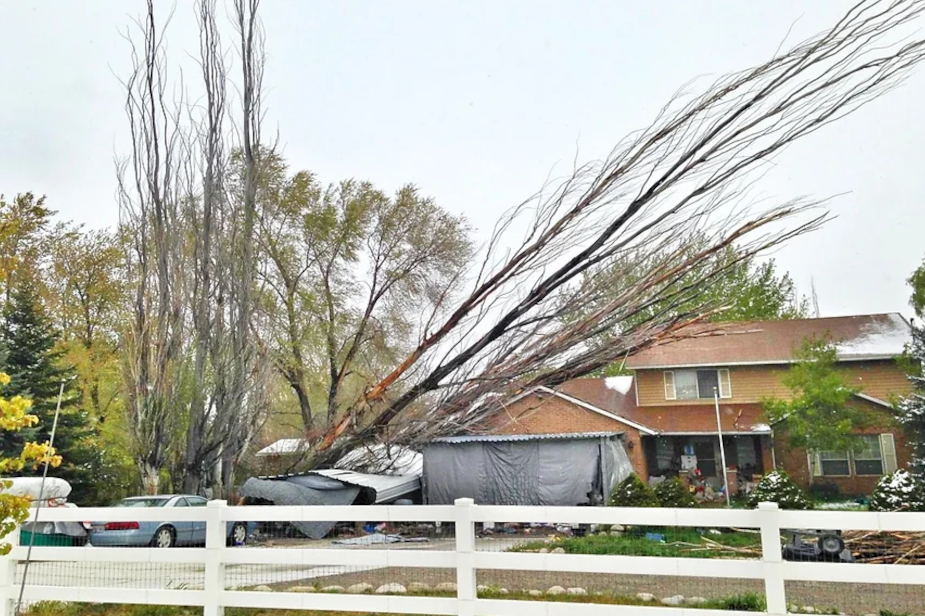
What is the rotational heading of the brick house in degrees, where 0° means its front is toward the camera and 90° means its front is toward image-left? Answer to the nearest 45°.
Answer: approximately 0°

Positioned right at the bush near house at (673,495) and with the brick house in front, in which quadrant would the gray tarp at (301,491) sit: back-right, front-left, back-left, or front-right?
back-left

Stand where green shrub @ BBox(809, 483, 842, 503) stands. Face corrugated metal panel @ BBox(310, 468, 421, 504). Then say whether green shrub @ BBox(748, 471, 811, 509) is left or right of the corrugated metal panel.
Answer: left

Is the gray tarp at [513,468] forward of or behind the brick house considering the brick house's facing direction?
forward

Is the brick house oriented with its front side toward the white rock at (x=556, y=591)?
yes

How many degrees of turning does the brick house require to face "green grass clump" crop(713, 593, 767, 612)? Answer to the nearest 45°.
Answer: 0° — it already faces it

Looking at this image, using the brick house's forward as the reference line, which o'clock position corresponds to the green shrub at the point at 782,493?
The green shrub is roughly at 12 o'clock from the brick house.

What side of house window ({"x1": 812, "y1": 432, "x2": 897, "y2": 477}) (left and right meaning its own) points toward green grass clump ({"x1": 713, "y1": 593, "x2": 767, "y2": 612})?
front

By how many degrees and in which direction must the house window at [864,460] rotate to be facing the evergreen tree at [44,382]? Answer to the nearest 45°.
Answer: approximately 45° to its right

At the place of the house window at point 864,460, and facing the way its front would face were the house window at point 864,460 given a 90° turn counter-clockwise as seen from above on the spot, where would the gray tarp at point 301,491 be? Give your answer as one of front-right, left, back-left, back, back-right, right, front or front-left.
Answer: back-right

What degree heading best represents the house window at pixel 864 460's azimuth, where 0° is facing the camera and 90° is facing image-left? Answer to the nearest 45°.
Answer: approximately 0°

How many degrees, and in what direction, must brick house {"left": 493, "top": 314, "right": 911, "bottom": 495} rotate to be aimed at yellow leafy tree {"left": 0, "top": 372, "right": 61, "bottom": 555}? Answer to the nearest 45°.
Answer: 0° — it already faces it

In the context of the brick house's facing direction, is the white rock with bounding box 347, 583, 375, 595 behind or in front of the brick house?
in front

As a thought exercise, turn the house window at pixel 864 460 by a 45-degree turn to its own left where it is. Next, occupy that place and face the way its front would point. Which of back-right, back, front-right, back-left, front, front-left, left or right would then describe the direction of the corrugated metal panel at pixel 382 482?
right
